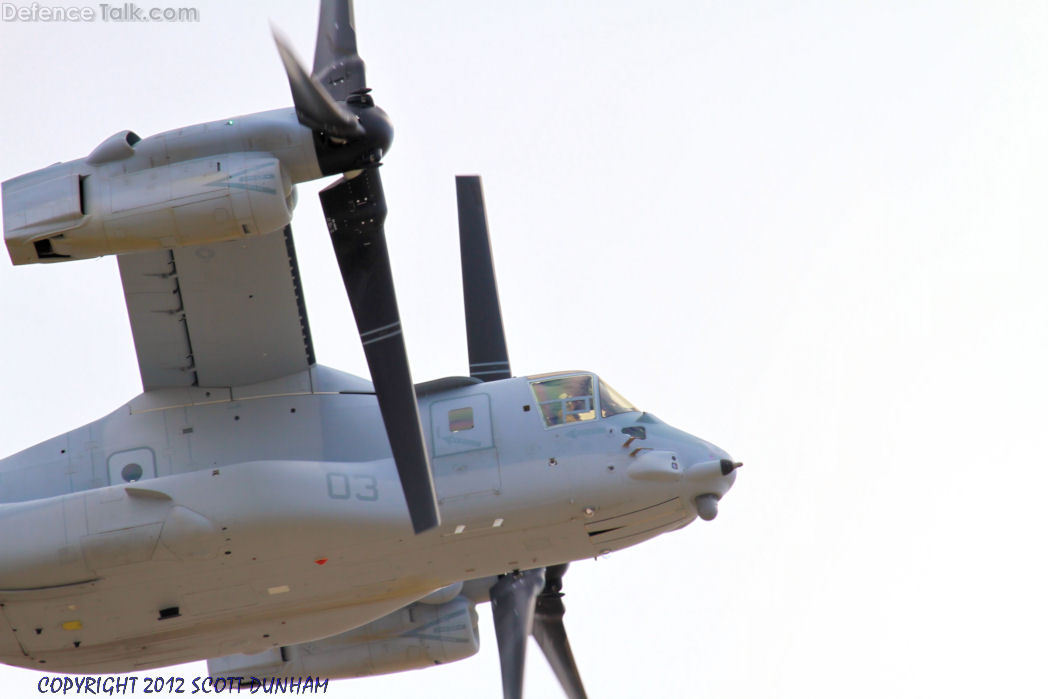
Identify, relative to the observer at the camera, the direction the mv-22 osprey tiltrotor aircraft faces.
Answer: facing to the right of the viewer
